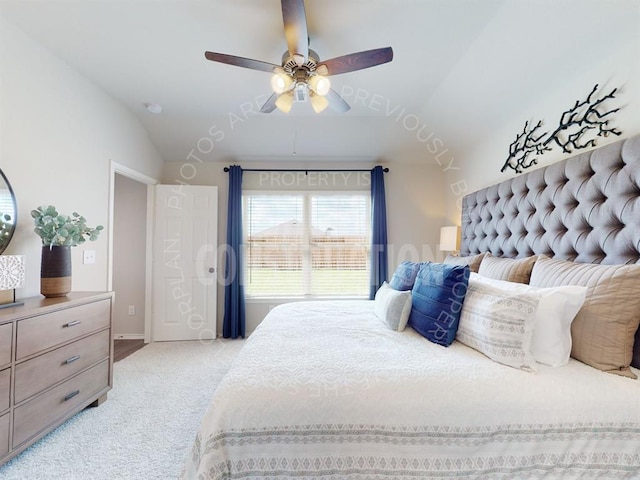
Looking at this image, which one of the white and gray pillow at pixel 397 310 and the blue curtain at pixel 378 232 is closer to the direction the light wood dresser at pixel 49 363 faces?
the white and gray pillow

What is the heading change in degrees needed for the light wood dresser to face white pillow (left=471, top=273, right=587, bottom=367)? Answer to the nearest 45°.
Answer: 0° — it already faces it

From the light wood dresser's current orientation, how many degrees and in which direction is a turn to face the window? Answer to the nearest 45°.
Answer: approximately 45° to its left

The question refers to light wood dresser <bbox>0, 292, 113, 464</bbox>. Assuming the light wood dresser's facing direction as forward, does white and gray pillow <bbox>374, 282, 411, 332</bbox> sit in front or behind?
in front

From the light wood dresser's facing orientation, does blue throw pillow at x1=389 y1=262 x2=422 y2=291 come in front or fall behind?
in front

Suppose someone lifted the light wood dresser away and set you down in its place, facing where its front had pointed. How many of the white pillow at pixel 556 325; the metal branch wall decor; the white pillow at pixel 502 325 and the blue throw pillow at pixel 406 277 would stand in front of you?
4

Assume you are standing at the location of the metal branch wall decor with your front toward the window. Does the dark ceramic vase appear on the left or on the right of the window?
left

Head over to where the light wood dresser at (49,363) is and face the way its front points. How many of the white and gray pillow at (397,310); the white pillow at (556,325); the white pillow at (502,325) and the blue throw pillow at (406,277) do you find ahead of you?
4

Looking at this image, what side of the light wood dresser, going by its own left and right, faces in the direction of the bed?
front

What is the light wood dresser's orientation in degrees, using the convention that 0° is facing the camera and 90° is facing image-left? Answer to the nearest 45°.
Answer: approximately 315°

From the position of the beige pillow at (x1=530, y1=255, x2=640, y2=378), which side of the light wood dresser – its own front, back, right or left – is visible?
front

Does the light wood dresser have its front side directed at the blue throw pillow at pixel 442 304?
yes

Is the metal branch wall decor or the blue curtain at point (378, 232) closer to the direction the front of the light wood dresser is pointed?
the metal branch wall decor
